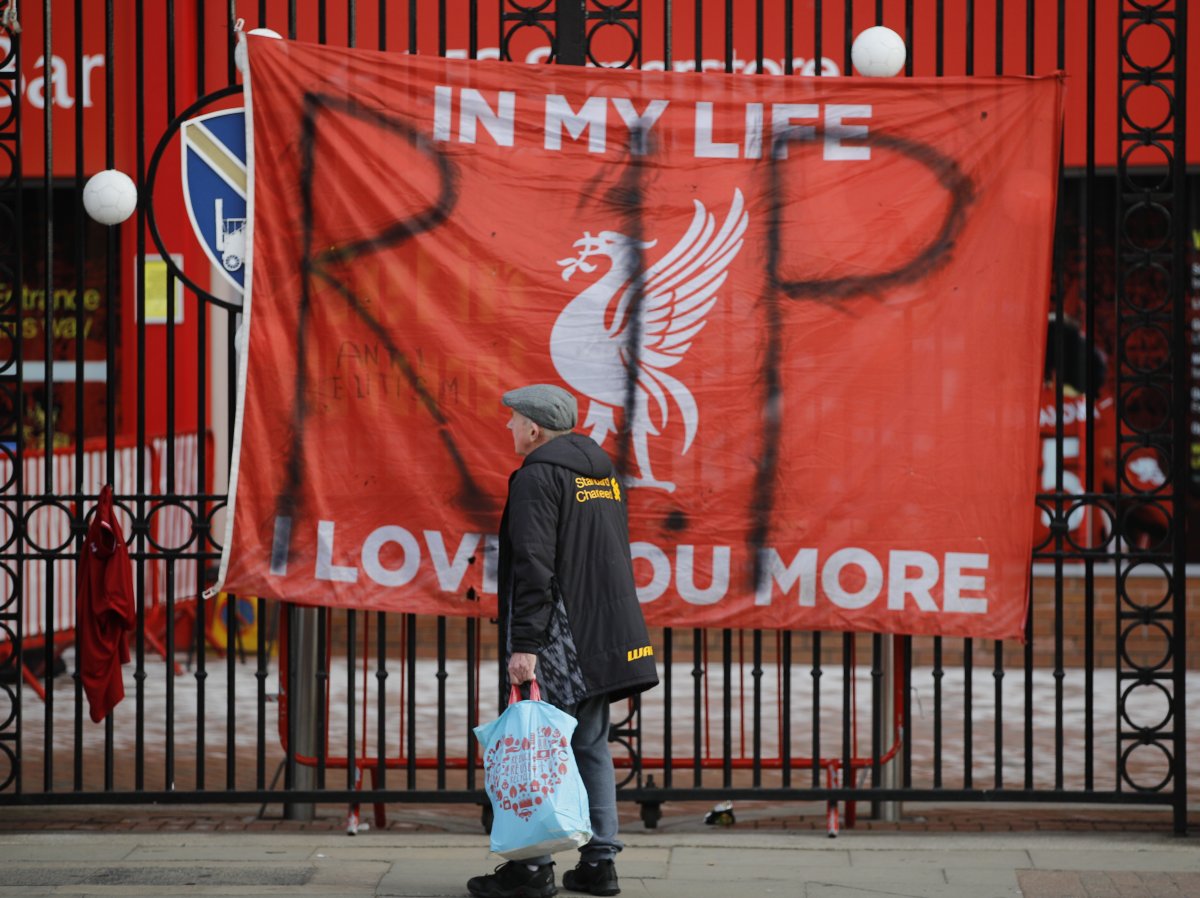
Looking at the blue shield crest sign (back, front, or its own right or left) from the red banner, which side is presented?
left

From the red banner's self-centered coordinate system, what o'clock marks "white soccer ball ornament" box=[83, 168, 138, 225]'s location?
The white soccer ball ornament is roughly at 3 o'clock from the red banner.

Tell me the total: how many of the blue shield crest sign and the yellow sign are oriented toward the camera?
2

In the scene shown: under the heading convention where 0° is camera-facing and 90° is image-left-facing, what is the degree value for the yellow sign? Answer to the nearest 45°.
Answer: approximately 0°

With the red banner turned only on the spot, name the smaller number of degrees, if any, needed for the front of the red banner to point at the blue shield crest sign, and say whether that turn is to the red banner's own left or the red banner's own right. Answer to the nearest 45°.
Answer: approximately 90° to the red banner's own right

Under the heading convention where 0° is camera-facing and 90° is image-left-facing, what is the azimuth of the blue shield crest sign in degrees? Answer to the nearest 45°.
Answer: approximately 0°
